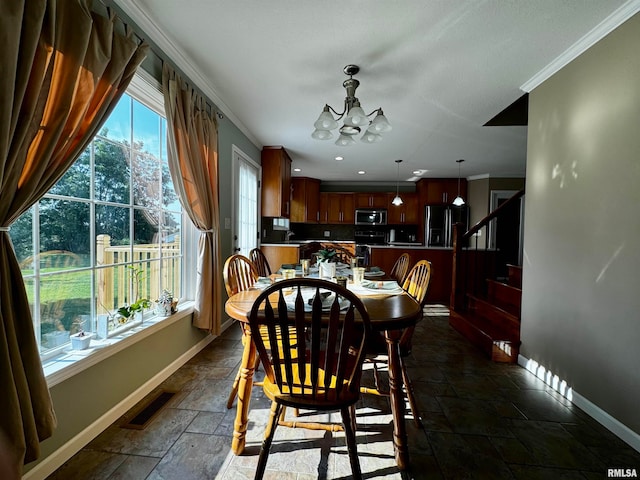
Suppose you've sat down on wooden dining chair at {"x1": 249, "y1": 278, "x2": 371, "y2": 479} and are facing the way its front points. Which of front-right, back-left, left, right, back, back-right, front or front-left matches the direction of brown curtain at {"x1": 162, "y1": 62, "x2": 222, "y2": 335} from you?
front-left

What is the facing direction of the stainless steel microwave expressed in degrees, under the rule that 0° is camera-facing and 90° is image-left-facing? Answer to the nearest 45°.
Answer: approximately 0°

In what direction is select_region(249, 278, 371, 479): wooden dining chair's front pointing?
away from the camera

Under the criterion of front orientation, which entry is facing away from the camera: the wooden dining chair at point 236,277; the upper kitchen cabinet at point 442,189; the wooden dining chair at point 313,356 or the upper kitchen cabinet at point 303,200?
the wooden dining chair at point 313,356

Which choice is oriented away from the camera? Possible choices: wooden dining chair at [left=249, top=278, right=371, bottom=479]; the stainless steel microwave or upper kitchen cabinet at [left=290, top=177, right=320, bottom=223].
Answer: the wooden dining chair

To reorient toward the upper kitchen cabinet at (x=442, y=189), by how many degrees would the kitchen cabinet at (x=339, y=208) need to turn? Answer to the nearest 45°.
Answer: approximately 90° to its left

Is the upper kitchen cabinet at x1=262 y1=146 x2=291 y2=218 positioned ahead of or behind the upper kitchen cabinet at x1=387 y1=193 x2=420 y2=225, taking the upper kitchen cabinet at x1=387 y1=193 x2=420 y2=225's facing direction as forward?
ahead

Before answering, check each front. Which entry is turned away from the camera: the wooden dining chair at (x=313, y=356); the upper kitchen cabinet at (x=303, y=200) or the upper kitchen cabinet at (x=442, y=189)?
the wooden dining chair

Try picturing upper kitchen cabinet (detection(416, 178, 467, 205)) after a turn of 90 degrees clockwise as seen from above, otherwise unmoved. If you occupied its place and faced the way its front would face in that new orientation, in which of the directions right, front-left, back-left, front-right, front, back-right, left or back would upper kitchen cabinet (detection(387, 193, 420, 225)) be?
front

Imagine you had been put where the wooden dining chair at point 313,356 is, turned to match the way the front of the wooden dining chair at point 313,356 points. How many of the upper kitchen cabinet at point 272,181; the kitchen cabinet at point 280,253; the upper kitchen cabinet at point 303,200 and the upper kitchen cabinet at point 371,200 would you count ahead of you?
4

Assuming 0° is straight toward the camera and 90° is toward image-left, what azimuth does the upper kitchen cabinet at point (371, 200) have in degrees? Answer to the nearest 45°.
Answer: approximately 0°

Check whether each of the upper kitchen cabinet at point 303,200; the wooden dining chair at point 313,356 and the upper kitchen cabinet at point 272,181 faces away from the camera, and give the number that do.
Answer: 1

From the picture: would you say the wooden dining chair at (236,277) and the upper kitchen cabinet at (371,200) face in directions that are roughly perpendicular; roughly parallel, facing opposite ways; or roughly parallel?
roughly perpendicular

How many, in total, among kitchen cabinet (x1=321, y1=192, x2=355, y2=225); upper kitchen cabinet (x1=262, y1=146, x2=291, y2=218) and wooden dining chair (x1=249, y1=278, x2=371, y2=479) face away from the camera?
1
